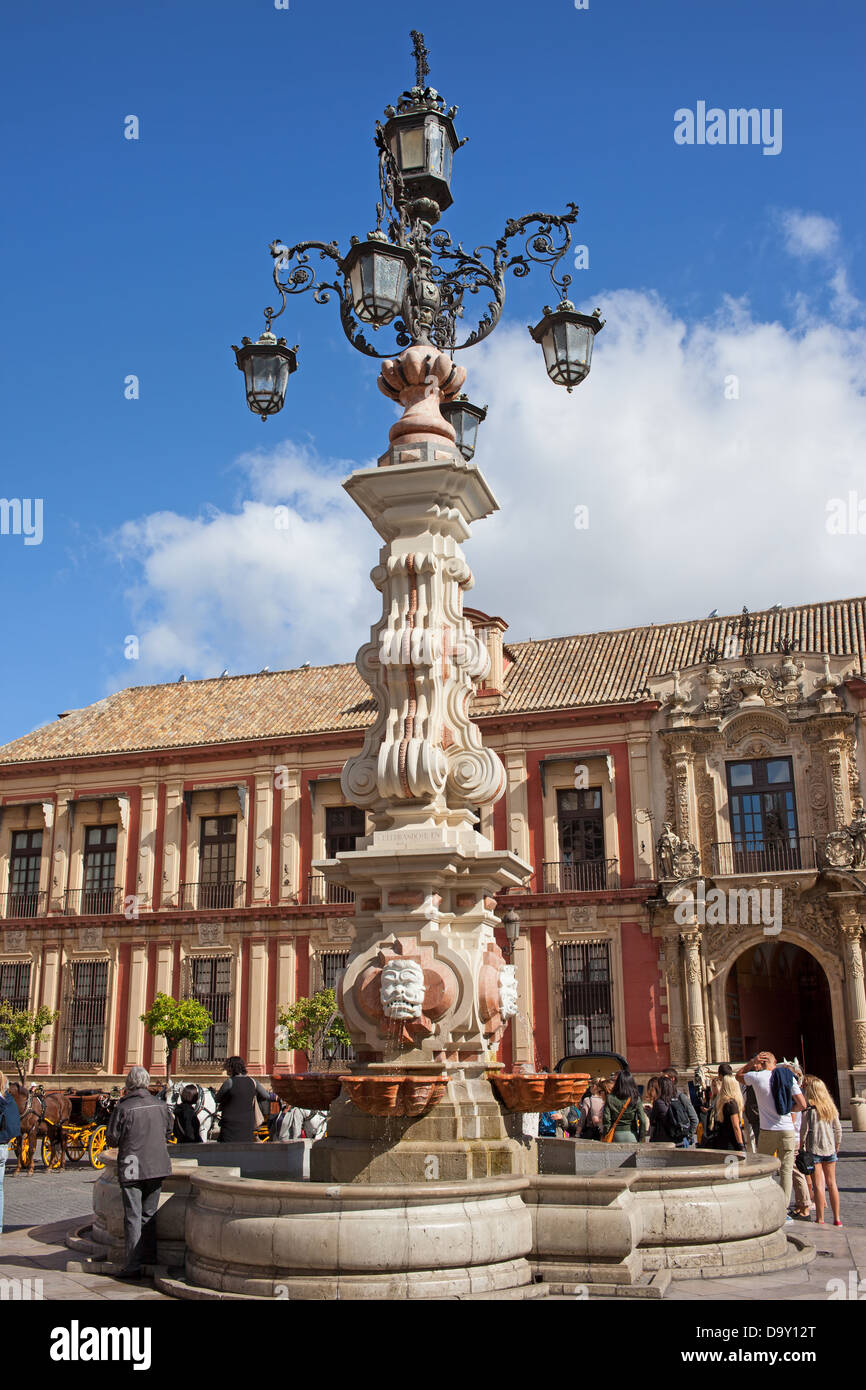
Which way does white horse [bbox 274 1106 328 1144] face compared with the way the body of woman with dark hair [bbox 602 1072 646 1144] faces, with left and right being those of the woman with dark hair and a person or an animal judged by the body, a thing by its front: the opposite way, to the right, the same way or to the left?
to the right

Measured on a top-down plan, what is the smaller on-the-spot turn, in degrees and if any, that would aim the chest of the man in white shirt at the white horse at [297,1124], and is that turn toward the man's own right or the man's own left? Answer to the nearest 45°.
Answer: approximately 45° to the man's own left

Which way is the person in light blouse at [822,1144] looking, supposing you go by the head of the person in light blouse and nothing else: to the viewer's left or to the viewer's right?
to the viewer's left

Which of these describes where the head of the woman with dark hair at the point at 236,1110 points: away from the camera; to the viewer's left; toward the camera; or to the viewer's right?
away from the camera

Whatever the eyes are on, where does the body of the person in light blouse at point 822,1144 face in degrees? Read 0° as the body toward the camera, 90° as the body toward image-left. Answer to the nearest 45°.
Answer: approximately 180°

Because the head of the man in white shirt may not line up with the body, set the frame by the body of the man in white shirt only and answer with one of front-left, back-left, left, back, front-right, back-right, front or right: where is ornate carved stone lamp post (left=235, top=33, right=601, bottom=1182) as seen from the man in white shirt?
back-left

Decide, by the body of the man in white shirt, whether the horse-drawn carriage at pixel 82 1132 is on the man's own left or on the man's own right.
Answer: on the man's own left

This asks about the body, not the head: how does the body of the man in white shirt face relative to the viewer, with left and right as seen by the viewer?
facing away from the viewer

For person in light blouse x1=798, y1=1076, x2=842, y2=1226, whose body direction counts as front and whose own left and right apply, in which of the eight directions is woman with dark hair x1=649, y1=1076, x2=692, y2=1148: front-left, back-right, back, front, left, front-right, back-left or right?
front-left
